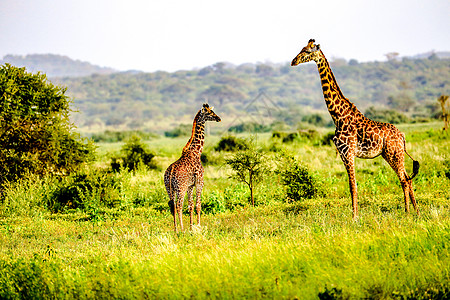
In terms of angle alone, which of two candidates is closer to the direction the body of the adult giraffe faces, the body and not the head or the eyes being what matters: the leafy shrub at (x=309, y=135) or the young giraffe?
the young giraffe

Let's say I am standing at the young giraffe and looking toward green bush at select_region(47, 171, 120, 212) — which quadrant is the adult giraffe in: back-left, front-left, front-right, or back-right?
back-right

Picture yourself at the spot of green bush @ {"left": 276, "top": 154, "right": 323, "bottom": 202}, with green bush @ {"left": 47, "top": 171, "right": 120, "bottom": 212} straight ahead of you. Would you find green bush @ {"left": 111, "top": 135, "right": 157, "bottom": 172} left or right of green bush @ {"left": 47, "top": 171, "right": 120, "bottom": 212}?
right

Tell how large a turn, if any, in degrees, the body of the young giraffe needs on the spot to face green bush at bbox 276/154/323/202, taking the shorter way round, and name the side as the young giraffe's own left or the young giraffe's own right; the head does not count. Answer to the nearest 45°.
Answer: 0° — it already faces it

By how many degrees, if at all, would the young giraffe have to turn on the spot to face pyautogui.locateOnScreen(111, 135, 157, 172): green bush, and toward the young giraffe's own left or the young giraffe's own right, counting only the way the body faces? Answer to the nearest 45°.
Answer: approximately 45° to the young giraffe's own left

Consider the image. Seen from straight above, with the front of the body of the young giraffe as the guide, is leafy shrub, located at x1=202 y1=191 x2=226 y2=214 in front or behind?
in front

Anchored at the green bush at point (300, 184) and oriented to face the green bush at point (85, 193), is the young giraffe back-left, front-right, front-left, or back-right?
front-left

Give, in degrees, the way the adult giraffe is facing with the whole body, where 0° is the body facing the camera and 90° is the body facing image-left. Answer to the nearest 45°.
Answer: approximately 90°

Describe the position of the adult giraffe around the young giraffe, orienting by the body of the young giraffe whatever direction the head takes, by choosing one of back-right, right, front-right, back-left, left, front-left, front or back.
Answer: front-right

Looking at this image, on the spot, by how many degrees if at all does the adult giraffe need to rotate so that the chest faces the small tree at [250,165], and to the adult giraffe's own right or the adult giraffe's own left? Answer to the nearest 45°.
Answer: approximately 45° to the adult giraffe's own right

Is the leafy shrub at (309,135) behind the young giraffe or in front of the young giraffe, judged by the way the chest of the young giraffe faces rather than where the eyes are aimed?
in front

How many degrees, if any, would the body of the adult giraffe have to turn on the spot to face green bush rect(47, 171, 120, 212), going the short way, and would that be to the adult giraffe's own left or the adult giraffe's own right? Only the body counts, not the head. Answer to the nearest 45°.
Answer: approximately 45° to the adult giraffe's own right

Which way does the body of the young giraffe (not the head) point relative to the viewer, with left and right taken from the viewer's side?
facing away from the viewer and to the right of the viewer

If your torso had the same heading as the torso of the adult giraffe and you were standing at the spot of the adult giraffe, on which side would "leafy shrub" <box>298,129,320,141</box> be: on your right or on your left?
on your right

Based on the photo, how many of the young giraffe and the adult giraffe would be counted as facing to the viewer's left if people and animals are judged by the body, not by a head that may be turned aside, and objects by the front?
1

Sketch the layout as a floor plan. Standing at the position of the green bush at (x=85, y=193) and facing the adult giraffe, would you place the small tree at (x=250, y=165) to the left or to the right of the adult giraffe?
left
